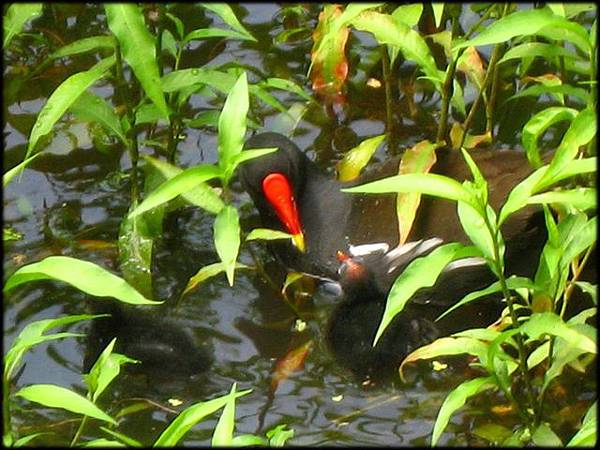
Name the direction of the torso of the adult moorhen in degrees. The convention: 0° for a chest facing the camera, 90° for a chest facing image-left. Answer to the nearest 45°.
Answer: approximately 90°
